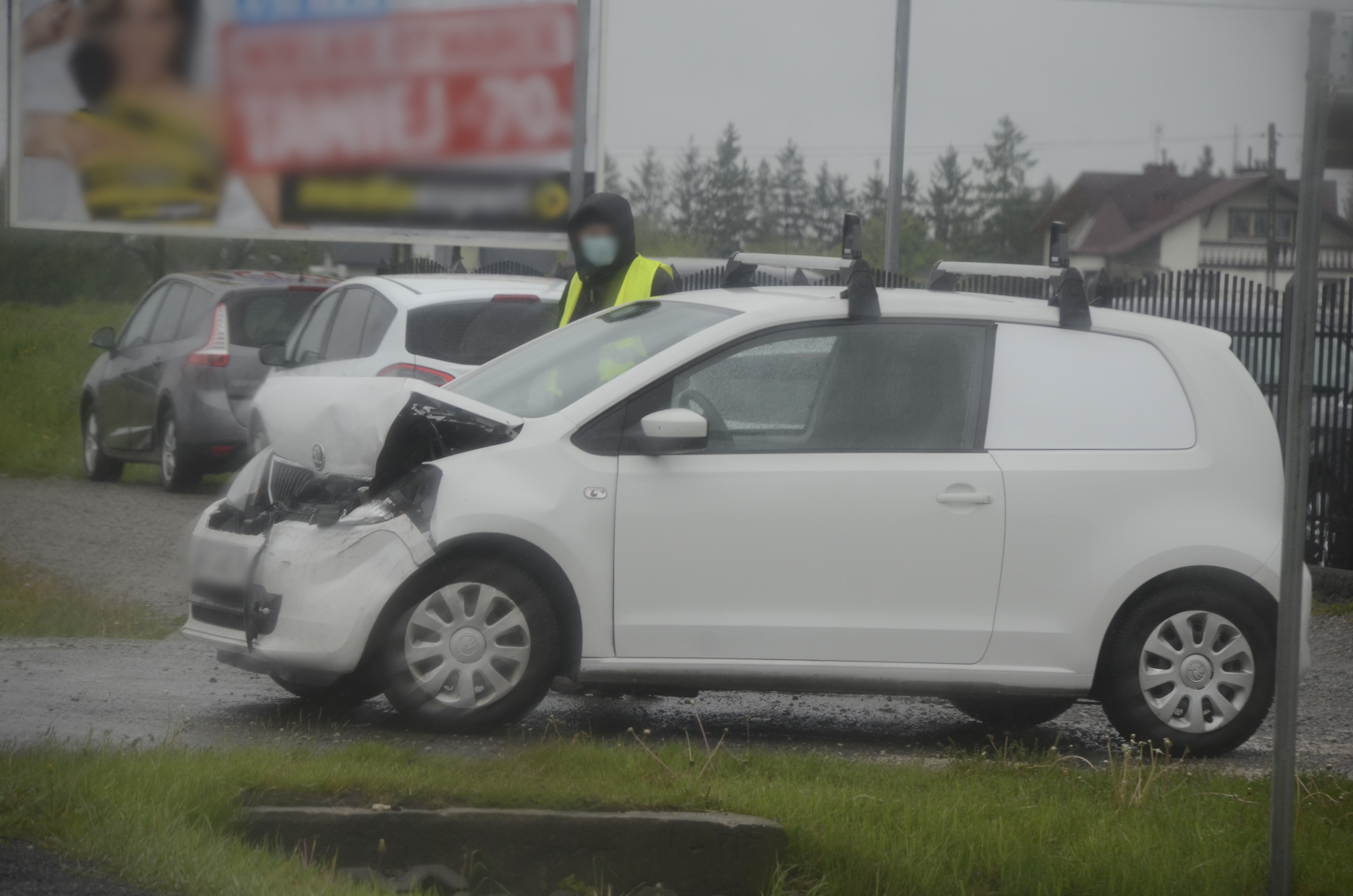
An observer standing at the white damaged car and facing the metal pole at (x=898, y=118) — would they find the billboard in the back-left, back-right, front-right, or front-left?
front-left

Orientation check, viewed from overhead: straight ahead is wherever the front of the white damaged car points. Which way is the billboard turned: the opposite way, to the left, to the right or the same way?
to the left

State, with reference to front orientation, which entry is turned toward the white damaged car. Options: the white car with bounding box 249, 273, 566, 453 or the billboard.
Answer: the billboard

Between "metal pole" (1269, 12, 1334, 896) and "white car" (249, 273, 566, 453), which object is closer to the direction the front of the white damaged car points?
the white car

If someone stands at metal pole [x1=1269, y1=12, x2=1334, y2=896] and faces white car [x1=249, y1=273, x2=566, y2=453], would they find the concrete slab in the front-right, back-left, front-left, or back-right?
front-left

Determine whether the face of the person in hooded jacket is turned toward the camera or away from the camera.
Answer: toward the camera

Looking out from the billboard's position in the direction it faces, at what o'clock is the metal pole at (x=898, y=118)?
The metal pole is roughly at 9 o'clock from the billboard.

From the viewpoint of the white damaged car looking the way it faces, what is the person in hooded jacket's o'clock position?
The person in hooded jacket is roughly at 2 o'clock from the white damaged car.

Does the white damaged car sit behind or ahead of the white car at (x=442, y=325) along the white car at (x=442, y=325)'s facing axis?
behind

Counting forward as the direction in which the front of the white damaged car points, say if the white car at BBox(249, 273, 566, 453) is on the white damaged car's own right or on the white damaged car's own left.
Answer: on the white damaged car's own right

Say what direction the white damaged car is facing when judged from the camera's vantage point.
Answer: facing to the left of the viewer

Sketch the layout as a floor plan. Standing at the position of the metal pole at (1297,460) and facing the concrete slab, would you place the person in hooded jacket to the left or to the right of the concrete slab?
right

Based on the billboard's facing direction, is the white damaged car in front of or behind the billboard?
in front

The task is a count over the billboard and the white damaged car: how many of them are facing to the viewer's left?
1

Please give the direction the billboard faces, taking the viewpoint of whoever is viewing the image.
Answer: facing the viewer

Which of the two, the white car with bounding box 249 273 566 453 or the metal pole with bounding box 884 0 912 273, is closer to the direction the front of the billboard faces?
the white car

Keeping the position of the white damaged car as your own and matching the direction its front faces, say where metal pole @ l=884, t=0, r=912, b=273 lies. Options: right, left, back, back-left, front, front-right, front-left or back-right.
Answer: right

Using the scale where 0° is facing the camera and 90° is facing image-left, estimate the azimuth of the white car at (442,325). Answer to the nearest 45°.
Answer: approximately 135°

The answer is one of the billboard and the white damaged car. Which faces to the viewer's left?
the white damaged car

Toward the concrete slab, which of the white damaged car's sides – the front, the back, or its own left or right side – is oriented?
left
